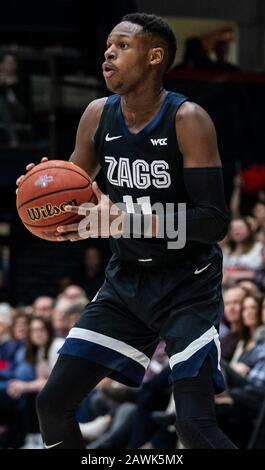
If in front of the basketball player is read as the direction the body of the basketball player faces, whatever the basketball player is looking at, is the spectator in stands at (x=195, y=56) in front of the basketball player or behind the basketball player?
behind

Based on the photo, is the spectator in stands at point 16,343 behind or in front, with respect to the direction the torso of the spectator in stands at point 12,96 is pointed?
in front

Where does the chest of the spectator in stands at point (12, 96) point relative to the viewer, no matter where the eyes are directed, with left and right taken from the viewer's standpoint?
facing the viewer

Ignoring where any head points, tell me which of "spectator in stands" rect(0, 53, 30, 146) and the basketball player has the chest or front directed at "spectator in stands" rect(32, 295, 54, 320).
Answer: "spectator in stands" rect(0, 53, 30, 146)

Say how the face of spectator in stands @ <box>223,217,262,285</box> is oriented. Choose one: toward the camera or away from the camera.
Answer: toward the camera

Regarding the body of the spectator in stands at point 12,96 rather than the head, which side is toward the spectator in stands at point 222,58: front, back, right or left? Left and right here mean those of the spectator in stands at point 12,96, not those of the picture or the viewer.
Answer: left

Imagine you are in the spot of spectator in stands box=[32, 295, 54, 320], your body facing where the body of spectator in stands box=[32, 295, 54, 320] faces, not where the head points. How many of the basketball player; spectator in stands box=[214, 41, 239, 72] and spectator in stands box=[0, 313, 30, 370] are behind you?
1

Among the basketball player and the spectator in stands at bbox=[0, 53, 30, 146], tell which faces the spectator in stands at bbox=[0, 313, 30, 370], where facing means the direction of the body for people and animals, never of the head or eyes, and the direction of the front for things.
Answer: the spectator in stands at bbox=[0, 53, 30, 146]

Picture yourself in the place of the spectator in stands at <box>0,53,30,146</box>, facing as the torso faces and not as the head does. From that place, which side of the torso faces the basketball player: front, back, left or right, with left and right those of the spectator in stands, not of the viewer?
front

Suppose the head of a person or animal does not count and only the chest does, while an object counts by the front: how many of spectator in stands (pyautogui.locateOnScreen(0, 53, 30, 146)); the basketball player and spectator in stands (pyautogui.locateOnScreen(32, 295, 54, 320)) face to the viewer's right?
0

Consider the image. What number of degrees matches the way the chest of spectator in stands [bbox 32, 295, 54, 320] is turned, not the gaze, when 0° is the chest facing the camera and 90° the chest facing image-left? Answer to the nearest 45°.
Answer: approximately 45°

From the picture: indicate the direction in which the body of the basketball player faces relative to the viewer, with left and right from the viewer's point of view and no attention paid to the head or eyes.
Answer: facing the viewer and to the left of the viewer

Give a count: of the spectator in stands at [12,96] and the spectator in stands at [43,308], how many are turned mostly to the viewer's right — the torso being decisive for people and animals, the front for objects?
0

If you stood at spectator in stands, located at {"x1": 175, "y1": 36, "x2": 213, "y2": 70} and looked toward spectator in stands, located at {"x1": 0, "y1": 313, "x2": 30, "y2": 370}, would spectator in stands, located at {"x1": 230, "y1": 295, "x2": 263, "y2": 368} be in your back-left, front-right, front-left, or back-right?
front-left
